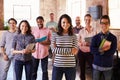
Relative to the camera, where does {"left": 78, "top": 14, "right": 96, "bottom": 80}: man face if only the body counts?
toward the camera

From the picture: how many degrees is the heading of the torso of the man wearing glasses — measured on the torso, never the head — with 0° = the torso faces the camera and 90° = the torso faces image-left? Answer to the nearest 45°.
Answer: approximately 0°

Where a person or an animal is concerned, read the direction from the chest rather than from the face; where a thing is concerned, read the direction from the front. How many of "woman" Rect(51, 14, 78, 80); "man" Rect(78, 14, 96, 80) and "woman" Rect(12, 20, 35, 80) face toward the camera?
3

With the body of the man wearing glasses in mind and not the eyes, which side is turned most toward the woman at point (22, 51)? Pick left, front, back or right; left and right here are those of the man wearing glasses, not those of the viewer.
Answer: right

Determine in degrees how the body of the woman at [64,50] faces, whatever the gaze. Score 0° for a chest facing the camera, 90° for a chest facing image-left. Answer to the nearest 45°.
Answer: approximately 0°

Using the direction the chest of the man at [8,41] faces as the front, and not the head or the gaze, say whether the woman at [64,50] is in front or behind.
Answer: in front

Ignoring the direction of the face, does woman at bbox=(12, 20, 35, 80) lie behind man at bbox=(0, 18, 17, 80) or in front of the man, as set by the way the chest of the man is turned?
in front

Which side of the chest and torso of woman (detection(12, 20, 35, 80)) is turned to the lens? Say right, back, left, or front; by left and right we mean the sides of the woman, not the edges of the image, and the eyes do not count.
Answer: front

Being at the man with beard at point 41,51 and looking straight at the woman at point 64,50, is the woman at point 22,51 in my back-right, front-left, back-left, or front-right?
front-right
